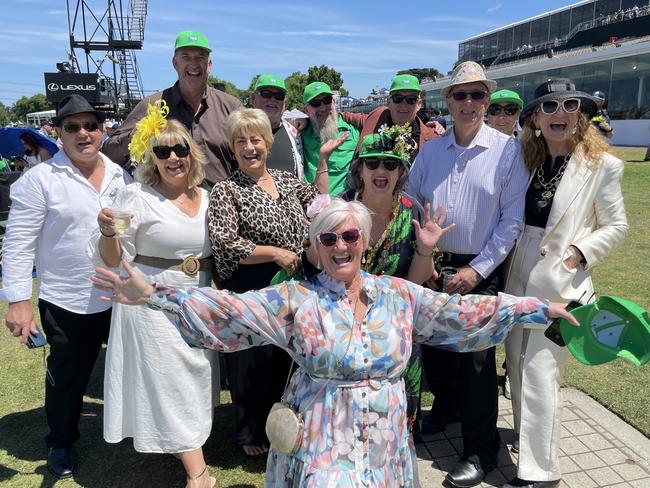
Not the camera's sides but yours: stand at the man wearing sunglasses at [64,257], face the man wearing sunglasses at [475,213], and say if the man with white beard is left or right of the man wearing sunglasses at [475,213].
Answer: left

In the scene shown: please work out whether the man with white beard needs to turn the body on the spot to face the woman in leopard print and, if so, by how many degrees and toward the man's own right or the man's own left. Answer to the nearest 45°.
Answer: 0° — they already face them

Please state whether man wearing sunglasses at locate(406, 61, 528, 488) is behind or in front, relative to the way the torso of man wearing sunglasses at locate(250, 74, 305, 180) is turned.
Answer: in front

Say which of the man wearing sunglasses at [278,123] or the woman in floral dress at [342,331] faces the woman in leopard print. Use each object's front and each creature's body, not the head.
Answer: the man wearing sunglasses

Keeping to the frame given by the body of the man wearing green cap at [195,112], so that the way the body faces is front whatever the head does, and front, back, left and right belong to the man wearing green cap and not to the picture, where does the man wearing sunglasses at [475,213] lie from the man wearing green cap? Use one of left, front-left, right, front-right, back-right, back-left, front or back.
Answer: front-left

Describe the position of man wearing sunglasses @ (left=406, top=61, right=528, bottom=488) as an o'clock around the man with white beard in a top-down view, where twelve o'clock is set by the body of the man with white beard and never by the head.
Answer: The man wearing sunglasses is roughly at 11 o'clock from the man with white beard.
